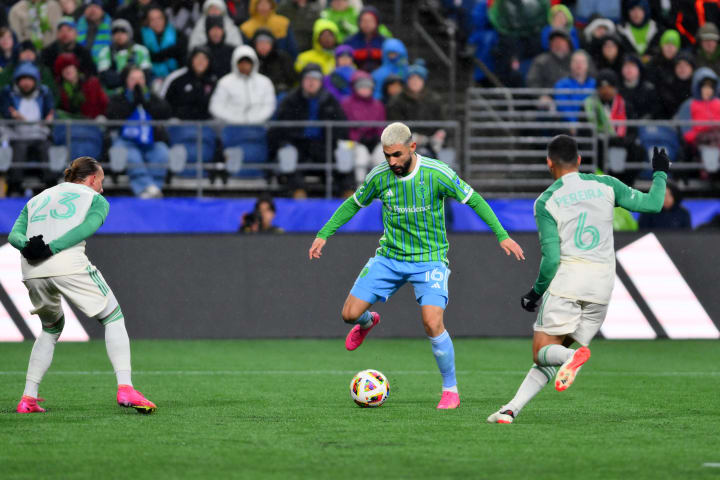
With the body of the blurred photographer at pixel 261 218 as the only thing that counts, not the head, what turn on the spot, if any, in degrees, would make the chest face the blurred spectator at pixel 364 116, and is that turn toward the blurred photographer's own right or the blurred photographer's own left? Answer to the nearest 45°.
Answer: approximately 135° to the blurred photographer's own left

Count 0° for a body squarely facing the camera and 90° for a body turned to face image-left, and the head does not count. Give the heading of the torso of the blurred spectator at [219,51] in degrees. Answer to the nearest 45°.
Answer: approximately 0°

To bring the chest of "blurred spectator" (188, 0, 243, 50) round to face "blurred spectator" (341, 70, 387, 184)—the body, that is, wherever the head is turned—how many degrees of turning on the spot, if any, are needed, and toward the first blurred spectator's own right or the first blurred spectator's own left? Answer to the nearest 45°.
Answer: approximately 45° to the first blurred spectator's own left

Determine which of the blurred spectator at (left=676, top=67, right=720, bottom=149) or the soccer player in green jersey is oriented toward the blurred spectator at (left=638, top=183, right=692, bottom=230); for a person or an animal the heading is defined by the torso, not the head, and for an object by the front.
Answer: the blurred spectator at (left=676, top=67, right=720, bottom=149)

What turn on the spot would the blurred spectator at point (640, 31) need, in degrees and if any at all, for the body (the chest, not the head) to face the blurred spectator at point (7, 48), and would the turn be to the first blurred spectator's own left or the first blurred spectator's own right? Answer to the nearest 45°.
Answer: approximately 45° to the first blurred spectator's own right

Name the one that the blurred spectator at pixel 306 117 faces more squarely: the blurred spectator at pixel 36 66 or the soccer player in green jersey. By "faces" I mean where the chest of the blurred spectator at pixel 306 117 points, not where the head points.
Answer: the soccer player in green jersey

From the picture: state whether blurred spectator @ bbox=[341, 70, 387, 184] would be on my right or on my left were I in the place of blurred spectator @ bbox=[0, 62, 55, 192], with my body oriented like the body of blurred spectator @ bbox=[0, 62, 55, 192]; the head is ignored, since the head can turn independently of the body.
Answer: on my left

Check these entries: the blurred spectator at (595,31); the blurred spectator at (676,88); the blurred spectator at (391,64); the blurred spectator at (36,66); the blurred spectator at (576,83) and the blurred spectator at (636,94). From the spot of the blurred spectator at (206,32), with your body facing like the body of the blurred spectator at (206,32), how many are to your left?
5

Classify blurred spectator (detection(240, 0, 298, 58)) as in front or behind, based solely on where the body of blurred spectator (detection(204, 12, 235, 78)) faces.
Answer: behind

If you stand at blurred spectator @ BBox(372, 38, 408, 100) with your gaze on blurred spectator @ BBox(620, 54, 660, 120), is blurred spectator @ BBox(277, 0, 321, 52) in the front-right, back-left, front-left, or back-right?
back-left

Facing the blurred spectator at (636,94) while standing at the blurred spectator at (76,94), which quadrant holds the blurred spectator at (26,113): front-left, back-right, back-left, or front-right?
back-right

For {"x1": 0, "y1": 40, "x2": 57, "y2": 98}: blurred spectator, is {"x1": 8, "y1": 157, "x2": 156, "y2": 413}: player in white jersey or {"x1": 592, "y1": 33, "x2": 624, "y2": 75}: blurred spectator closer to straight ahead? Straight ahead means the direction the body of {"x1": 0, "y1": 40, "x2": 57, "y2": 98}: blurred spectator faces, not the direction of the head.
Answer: the player in white jersey

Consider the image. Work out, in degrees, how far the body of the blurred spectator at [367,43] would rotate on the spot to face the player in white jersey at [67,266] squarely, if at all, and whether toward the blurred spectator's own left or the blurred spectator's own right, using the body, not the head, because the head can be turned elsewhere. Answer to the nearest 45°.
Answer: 0° — they already face them
